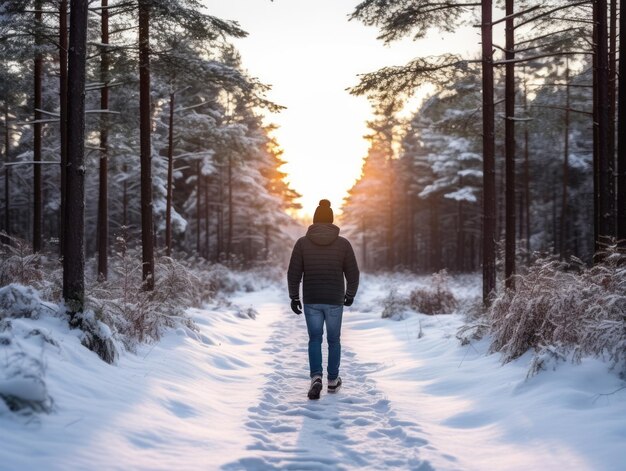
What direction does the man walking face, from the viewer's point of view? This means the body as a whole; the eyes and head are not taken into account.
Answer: away from the camera

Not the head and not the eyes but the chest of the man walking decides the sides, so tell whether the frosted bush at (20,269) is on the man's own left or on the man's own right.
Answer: on the man's own left

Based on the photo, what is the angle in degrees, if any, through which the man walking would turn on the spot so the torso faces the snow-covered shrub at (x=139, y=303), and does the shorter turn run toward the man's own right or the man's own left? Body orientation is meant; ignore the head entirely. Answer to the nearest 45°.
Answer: approximately 45° to the man's own left

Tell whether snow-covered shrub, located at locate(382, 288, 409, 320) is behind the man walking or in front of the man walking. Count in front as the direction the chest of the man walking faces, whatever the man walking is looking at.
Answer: in front

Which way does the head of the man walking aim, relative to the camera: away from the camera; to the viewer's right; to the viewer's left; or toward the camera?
away from the camera

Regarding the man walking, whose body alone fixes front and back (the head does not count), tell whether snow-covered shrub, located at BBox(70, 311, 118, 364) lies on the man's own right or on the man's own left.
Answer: on the man's own left

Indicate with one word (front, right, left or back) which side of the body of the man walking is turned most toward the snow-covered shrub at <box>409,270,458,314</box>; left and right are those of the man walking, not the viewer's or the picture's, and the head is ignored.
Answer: front

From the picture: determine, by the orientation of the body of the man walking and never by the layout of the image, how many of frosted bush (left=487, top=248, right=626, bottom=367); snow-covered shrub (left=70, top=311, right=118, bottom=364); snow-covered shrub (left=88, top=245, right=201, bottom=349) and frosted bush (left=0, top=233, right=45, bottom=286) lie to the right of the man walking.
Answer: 1

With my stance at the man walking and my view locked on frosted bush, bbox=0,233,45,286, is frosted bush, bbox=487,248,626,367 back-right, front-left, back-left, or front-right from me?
back-right

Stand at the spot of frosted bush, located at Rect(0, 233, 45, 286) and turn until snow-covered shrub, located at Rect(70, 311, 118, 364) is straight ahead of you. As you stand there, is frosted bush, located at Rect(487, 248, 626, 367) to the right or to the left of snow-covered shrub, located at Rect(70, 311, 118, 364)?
left

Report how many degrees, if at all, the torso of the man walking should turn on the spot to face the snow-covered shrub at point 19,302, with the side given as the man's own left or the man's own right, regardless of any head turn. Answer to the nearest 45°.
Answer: approximately 90° to the man's own left

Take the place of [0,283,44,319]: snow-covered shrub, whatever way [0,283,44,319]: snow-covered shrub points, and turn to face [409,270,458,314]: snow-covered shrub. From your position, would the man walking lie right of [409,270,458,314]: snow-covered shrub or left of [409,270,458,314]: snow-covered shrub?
right
